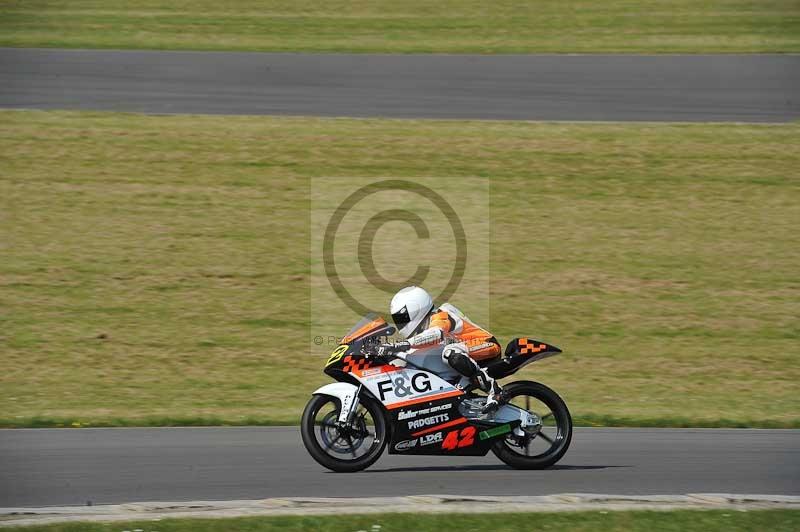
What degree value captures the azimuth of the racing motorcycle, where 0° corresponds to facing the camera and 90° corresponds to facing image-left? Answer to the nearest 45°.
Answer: approximately 90°

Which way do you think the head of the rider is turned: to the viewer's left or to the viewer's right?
to the viewer's left

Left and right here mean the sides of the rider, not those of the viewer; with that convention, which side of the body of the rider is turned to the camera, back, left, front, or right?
left
